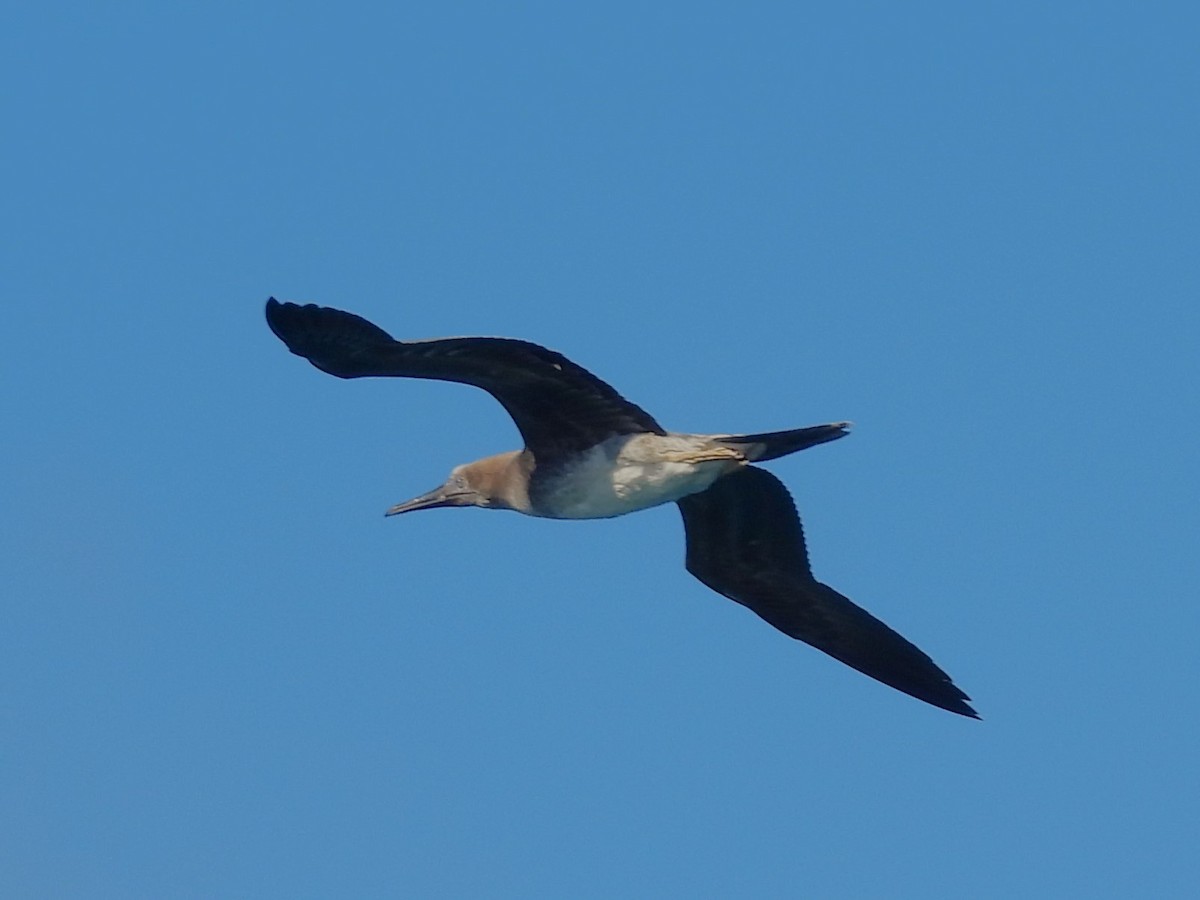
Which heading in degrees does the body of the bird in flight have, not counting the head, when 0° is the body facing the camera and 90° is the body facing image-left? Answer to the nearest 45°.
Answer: approximately 90°
